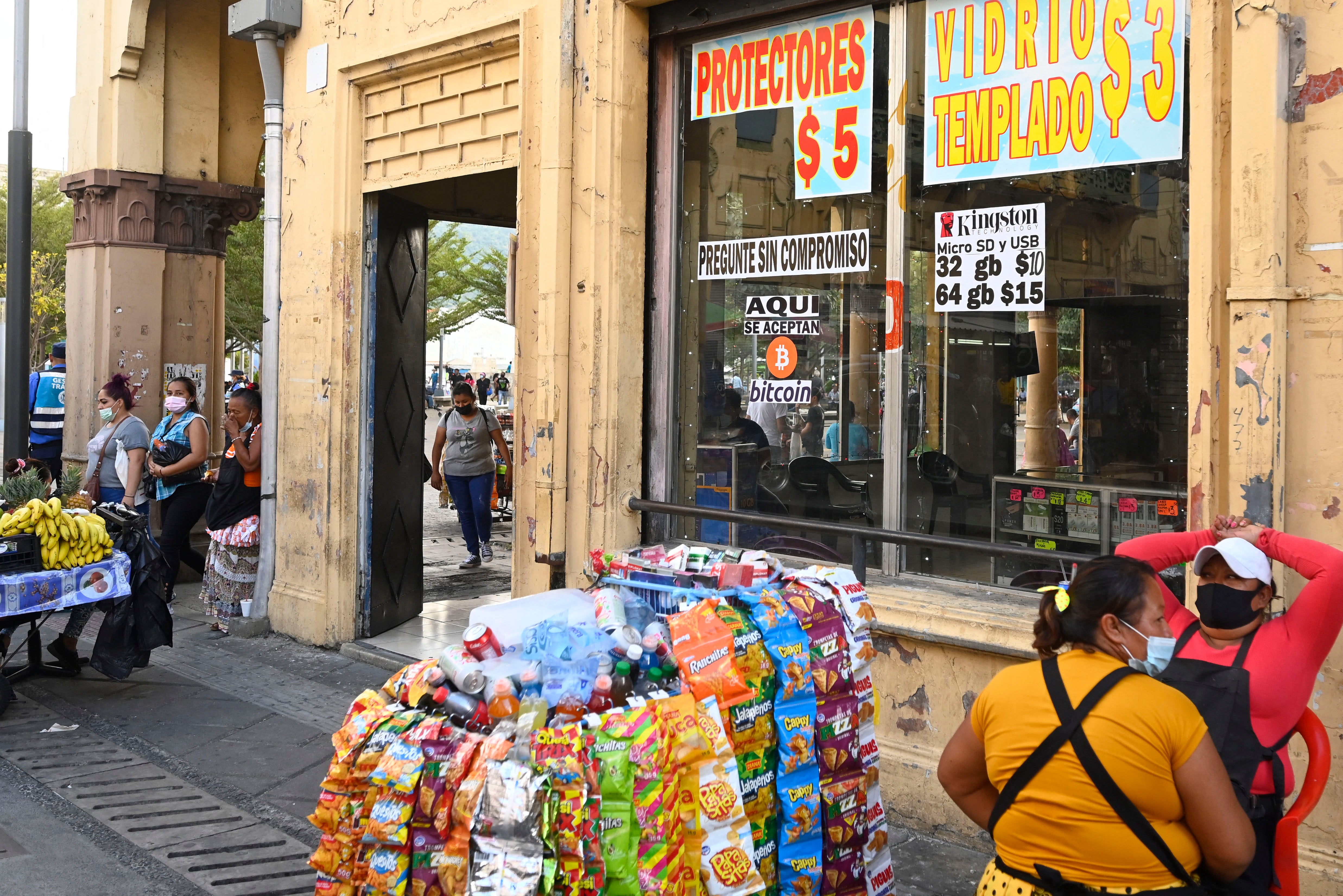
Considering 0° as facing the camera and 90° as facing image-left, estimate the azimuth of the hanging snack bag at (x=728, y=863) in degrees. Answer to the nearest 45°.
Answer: approximately 0°

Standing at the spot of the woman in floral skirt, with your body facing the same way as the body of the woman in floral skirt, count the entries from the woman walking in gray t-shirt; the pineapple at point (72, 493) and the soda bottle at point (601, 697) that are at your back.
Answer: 1

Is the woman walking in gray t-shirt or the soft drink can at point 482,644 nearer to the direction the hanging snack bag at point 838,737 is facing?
the soft drink can

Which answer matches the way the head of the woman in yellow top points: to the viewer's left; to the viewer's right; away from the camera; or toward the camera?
to the viewer's right

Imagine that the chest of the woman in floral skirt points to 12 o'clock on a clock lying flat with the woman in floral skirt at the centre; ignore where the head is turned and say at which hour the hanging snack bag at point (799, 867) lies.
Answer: The hanging snack bag is roughly at 10 o'clock from the woman in floral skirt.

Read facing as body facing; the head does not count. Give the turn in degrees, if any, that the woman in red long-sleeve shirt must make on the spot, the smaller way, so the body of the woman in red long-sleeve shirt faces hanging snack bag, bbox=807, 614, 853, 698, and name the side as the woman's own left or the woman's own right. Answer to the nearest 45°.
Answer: approximately 45° to the woman's own right

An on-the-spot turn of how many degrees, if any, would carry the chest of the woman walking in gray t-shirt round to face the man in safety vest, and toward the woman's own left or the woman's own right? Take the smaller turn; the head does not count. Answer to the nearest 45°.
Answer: approximately 90° to the woman's own right

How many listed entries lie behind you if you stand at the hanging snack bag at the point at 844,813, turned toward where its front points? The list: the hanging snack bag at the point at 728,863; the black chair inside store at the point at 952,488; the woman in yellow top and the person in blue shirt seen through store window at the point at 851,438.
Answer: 2

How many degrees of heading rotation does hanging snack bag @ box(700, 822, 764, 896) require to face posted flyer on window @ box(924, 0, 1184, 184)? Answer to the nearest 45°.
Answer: approximately 135° to its left
